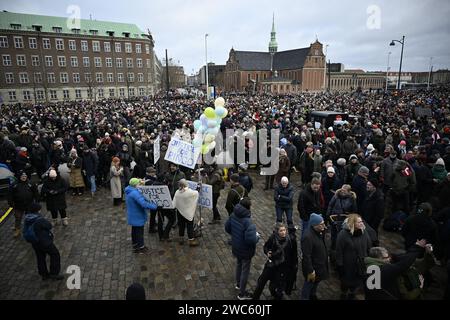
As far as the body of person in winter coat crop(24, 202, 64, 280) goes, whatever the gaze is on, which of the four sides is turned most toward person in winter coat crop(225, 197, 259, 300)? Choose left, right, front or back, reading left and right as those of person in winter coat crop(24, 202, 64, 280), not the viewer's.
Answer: right

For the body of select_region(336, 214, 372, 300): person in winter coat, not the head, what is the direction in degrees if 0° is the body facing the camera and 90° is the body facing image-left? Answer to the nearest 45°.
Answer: approximately 315°

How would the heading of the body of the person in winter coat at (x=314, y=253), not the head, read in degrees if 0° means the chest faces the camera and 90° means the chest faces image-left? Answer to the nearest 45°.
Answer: approximately 315°

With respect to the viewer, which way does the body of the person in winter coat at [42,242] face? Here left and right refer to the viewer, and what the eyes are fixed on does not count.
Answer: facing away from the viewer and to the right of the viewer

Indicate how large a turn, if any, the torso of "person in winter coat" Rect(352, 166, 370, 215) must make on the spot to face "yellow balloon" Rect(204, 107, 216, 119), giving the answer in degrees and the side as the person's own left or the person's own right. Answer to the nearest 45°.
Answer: approximately 180°

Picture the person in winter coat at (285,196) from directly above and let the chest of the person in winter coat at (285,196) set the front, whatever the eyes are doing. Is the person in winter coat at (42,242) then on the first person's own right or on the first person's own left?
on the first person's own right

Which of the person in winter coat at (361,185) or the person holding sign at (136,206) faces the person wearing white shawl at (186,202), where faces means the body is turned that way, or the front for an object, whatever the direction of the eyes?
the person holding sign at (136,206)

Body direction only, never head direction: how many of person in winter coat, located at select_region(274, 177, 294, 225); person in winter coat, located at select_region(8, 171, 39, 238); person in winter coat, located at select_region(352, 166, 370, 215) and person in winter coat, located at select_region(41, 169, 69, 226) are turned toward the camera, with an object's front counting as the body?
3

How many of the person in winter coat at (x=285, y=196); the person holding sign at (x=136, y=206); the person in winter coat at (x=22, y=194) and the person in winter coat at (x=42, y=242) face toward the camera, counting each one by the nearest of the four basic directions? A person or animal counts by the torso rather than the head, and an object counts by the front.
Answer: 2
